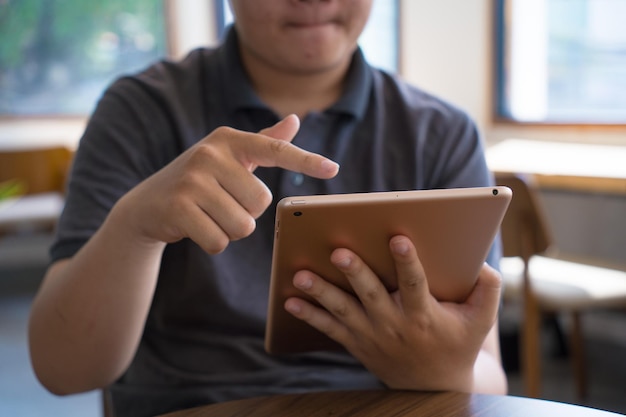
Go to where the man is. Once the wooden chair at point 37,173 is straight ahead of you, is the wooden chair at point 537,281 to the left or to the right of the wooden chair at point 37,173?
right

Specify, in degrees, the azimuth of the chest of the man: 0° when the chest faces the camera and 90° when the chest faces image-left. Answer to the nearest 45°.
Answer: approximately 0°

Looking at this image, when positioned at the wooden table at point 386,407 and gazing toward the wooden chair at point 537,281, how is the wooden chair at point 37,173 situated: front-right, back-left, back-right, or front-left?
front-left

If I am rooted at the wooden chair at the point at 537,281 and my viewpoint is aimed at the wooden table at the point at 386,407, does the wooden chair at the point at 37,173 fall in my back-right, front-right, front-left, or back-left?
back-right

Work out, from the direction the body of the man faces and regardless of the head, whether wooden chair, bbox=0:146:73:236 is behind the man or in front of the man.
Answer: behind

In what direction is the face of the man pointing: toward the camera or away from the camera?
toward the camera

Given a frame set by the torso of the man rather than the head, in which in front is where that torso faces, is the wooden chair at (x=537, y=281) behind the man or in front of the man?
behind
